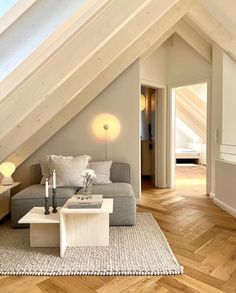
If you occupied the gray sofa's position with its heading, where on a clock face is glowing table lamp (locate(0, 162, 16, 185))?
The glowing table lamp is roughly at 4 o'clock from the gray sofa.

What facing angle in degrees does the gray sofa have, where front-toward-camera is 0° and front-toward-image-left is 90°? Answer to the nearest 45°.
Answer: approximately 0°

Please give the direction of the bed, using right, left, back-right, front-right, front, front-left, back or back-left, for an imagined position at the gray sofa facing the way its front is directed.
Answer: back-left

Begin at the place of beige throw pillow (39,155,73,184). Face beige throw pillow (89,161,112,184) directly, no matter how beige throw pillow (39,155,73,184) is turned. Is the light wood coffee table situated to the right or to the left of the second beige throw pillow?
right

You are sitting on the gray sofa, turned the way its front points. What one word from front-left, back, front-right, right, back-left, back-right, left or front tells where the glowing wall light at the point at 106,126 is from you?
back
